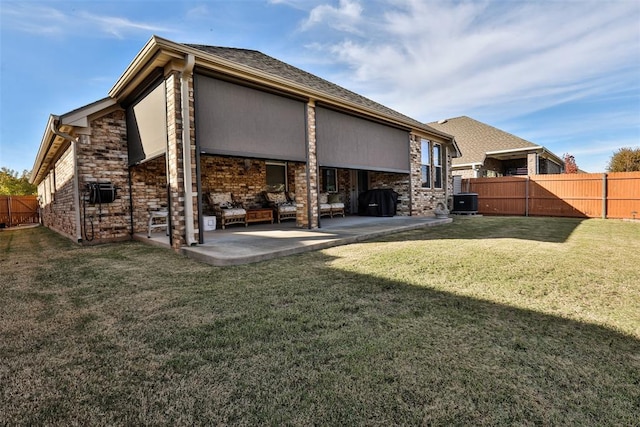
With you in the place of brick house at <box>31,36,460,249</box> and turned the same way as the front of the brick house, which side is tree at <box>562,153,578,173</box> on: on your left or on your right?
on your right

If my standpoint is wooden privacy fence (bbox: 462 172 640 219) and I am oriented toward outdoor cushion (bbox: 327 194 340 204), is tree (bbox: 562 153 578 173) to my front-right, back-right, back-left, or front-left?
back-right

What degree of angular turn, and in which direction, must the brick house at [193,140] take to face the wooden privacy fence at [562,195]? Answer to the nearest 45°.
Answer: approximately 135° to its right

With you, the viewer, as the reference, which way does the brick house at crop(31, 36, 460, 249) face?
facing away from the viewer and to the left of the viewer

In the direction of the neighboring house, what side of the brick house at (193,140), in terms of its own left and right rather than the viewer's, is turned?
right
